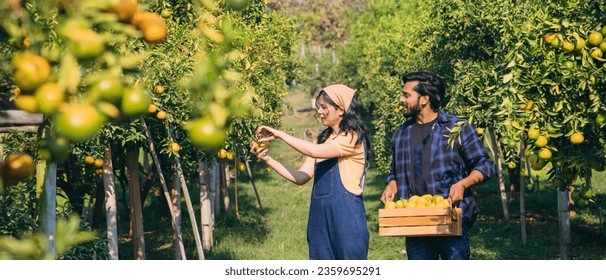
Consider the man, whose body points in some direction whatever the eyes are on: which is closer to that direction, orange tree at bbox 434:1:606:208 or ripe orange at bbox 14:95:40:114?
the ripe orange

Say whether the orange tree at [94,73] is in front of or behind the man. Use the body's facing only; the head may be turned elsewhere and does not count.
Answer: in front

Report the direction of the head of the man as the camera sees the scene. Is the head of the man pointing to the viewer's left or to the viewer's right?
to the viewer's left

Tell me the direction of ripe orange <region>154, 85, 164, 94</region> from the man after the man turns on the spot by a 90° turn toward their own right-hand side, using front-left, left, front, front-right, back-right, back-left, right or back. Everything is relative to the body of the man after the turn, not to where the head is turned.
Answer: front

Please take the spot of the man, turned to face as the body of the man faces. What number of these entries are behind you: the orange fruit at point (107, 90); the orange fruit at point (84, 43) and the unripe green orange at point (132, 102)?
0

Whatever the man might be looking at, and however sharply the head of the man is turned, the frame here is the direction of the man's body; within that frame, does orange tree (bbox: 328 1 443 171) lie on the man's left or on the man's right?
on the man's right

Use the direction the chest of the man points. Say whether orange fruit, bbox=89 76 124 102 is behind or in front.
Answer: in front

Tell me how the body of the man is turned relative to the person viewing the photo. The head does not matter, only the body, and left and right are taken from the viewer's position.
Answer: facing the viewer and to the left of the viewer

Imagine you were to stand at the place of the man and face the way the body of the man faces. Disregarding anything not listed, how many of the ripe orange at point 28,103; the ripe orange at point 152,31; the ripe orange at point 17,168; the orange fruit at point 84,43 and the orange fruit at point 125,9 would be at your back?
0

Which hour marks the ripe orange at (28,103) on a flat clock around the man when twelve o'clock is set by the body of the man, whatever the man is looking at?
The ripe orange is roughly at 11 o'clock from the man.

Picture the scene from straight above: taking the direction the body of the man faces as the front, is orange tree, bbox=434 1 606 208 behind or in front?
behind
